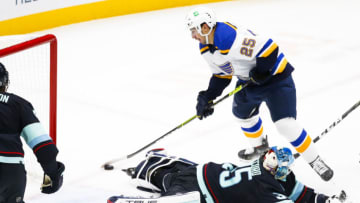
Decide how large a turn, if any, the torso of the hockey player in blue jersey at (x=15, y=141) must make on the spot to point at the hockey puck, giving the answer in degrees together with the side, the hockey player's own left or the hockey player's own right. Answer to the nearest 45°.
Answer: approximately 45° to the hockey player's own right

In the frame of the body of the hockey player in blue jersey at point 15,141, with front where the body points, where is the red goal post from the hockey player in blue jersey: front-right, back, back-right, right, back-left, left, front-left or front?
front

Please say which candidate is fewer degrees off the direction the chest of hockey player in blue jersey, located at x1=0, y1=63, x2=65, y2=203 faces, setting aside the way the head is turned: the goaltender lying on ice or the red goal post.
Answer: the red goal post

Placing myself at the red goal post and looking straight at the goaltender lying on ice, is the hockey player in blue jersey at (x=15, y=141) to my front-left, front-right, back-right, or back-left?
front-right

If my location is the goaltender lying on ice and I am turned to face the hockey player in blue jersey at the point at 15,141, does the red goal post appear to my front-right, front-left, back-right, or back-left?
front-right

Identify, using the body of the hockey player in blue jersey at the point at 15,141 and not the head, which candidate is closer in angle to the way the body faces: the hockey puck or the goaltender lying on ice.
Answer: the hockey puck

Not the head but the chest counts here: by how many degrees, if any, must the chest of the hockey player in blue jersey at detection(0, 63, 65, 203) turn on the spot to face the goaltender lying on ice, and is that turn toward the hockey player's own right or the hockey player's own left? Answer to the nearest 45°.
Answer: approximately 90° to the hockey player's own right

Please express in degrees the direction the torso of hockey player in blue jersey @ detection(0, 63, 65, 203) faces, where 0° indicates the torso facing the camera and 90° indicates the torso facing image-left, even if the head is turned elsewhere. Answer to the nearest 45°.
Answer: approximately 180°

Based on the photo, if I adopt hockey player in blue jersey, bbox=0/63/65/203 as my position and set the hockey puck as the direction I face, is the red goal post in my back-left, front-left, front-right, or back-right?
front-left
